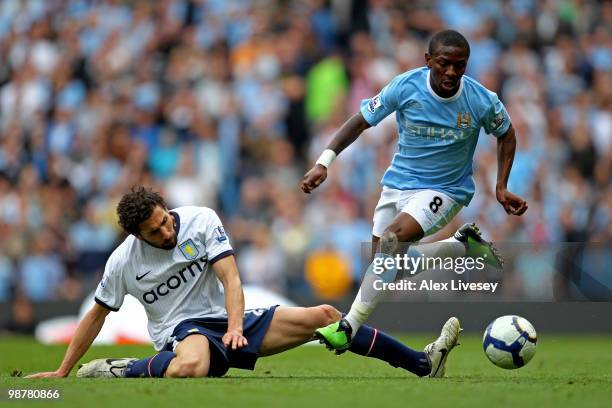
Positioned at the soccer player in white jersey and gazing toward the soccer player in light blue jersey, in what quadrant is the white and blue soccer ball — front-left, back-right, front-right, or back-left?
front-right

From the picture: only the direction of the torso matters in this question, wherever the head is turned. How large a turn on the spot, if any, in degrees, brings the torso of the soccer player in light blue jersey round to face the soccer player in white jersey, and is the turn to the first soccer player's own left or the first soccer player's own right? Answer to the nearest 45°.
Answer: approximately 90° to the first soccer player's own right

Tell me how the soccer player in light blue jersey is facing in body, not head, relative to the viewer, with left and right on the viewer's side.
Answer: facing the viewer
